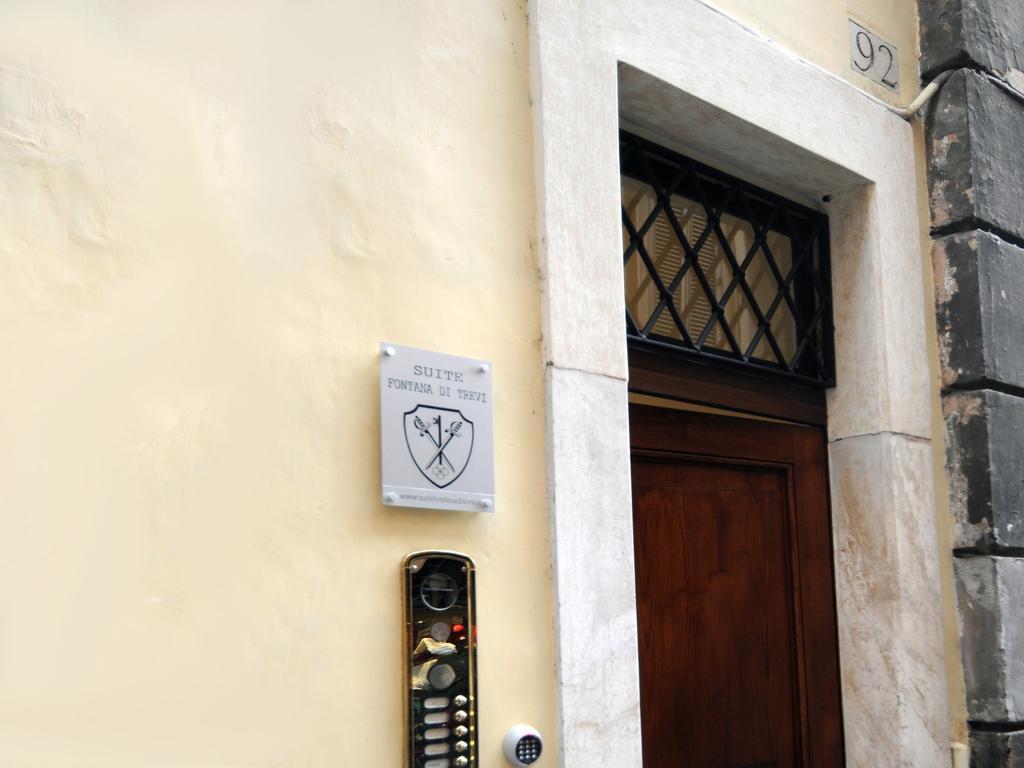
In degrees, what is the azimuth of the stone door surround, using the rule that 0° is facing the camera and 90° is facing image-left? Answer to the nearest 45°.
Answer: approximately 315°

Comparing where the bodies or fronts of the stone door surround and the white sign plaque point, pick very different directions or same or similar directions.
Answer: same or similar directions

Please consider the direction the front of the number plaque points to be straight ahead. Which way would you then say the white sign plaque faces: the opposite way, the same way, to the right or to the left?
the same way

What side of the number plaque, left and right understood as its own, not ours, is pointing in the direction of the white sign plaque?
right

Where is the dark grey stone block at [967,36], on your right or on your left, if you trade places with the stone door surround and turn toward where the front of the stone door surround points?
on your left

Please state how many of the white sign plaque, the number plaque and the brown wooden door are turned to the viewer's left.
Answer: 0

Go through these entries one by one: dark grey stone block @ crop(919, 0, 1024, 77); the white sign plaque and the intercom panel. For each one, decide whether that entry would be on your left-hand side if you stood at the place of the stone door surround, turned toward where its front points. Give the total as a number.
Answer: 1

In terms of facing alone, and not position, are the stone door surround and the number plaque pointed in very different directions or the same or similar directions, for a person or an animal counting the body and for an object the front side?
same or similar directions

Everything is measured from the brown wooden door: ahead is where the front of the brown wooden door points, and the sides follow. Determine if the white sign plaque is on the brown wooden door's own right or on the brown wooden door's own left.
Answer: on the brown wooden door's own right

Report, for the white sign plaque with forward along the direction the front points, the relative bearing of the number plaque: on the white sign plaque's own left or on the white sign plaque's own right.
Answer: on the white sign plaque's own left

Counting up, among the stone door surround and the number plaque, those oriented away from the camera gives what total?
0

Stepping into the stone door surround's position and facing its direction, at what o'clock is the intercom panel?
The intercom panel is roughly at 2 o'clock from the stone door surround.

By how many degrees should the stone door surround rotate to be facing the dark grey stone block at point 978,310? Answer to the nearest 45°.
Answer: approximately 90° to its left

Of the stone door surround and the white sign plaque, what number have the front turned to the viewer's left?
0

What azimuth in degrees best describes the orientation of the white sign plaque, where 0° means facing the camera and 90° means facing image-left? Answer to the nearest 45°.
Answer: approximately 315°

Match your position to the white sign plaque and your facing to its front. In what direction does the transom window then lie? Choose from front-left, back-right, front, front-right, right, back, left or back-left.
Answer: left

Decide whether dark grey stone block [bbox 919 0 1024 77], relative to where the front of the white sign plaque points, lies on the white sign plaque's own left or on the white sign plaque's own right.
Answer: on the white sign plaque's own left
